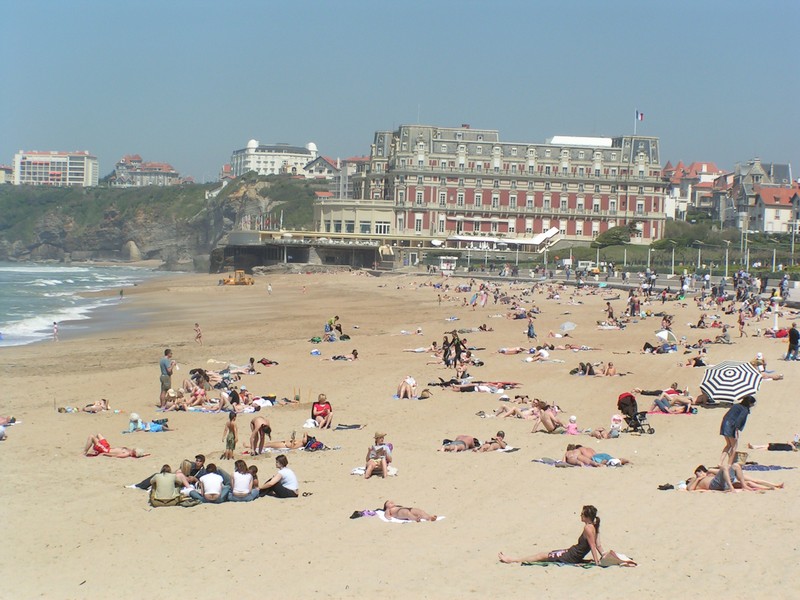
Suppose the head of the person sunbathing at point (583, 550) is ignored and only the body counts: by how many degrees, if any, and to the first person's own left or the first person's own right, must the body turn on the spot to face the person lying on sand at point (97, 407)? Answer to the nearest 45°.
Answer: approximately 45° to the first person's own right

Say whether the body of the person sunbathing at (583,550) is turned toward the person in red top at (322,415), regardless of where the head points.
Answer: no

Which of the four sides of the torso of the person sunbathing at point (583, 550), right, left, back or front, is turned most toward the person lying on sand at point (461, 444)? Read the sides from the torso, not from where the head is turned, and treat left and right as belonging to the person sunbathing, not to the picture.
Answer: right

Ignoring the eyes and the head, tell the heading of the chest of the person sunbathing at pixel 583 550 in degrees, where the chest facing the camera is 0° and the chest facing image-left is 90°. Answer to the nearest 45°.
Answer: approximately 90°

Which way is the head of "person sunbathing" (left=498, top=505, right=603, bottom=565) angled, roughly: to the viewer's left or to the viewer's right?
to the viewer's left

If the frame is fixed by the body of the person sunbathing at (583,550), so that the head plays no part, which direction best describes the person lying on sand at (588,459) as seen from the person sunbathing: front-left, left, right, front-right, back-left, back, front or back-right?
right

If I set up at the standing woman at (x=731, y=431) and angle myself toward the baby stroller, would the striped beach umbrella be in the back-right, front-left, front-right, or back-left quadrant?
front-right

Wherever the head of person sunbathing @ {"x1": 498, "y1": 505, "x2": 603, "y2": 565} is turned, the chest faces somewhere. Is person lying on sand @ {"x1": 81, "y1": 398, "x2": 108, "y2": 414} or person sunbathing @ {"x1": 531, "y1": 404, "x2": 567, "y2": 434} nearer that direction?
the person lying on sand

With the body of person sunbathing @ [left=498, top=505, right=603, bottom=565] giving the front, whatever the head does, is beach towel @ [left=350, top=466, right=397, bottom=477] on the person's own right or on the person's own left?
on the person's own right

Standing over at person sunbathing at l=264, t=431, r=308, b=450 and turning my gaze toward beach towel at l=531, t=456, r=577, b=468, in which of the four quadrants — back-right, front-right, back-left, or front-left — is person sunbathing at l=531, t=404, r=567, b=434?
front-left

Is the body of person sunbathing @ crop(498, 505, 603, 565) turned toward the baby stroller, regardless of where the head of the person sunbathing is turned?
no
